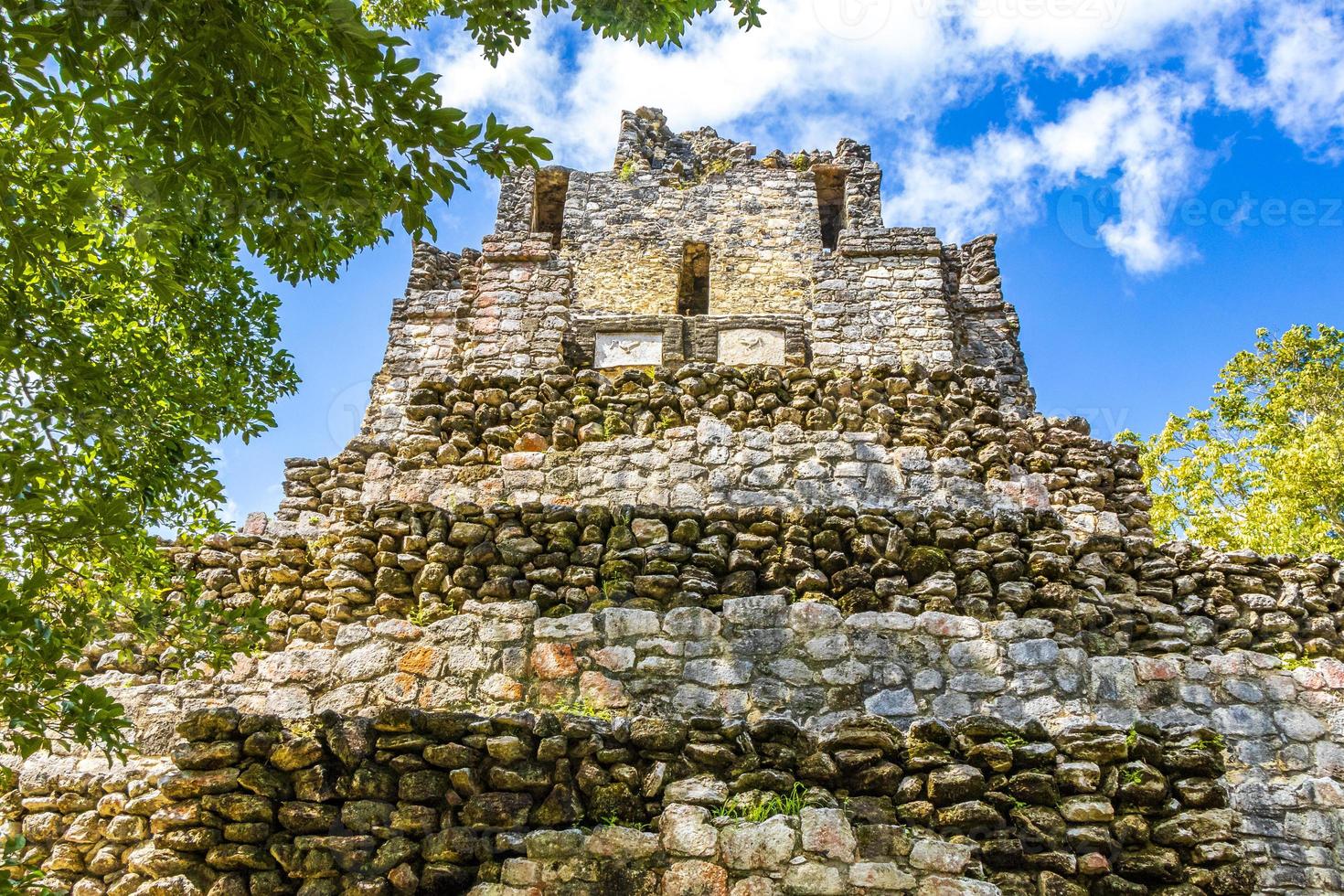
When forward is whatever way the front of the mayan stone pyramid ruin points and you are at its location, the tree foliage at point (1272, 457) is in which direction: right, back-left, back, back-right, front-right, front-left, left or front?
back-left

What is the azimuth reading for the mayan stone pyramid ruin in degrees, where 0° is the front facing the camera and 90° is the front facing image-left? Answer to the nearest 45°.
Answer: approximately 0°
